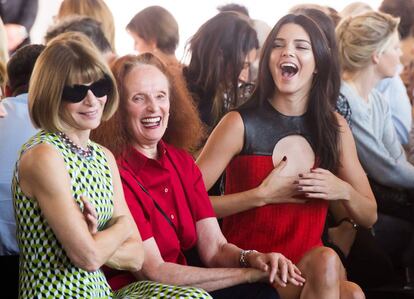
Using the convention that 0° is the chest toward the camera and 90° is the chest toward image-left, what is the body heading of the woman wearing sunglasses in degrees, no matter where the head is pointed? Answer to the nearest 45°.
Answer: approximately 315°

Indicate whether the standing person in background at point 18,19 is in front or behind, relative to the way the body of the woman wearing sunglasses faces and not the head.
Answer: behind

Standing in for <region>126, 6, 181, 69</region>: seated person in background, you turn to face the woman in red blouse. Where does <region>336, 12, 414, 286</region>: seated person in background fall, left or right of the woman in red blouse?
left

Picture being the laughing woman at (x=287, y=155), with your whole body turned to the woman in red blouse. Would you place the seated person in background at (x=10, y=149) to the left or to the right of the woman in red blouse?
right

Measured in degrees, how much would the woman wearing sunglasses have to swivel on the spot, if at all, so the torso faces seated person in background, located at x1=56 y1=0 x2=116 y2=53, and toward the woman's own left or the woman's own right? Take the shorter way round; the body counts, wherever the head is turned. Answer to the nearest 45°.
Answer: approximately 135° to the woman's own left

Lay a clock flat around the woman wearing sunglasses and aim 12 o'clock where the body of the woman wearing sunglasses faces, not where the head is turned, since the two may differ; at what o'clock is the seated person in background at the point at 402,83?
The seated person in background is roughly at 9 o'clock from the woman wearing sunglasses.

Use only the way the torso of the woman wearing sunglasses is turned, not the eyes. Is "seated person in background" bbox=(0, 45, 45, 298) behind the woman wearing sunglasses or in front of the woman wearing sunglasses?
behind

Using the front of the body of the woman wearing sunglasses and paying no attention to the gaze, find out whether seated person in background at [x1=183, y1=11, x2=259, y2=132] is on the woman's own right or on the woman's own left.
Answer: on the woman's own left

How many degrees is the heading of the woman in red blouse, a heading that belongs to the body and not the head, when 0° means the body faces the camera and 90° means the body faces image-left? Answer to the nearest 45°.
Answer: approximately 315°

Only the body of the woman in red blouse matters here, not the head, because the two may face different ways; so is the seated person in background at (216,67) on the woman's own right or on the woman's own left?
on the woman's own left
